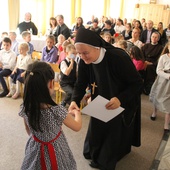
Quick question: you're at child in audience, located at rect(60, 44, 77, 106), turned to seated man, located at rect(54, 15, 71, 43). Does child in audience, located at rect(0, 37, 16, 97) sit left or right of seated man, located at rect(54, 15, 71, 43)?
left

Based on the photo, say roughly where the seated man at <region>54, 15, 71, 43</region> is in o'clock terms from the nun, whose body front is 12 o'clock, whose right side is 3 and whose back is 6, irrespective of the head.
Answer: The seated man is roughly at 4 o'clock from the nun.

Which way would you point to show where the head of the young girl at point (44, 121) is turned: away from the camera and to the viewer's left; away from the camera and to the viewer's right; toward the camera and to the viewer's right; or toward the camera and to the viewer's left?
away from the camera and to the viewer's right

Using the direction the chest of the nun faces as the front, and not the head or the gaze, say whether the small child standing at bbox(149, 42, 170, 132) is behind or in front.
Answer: behind

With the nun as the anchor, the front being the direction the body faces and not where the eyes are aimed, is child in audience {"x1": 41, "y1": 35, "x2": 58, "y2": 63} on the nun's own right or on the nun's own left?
on the nun's own right

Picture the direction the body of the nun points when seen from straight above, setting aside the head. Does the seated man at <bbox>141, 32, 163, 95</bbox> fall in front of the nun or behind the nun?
behind

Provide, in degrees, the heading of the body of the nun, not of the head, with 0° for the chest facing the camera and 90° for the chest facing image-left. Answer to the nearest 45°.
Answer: approximately 45°
